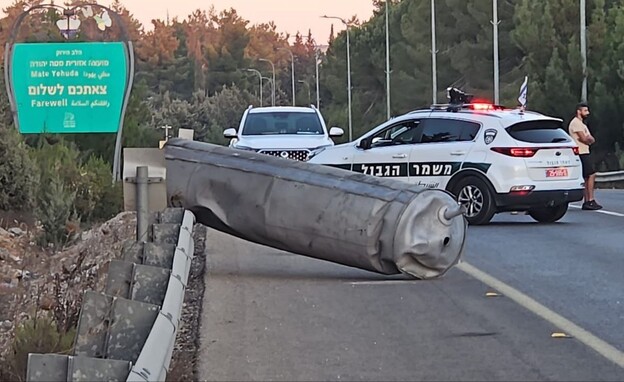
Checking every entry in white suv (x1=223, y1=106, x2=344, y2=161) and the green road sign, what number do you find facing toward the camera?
2

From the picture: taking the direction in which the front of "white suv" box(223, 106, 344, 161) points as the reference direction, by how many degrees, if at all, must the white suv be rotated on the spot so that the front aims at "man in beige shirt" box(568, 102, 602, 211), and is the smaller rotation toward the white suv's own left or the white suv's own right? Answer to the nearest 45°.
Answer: approximately 45° to the white suv's own left

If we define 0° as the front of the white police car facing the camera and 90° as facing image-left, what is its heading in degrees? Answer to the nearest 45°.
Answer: approximately 135°

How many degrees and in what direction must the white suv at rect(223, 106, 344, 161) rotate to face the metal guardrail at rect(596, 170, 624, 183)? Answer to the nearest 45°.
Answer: approximately 135° to its left

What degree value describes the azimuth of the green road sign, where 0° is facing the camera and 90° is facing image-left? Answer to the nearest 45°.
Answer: approximately 0°

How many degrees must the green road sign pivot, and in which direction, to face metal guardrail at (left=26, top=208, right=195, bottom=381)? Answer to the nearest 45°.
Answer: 0° — it already faces it

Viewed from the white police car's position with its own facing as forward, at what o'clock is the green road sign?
The green road sign is roughly at 12 o'clock from the white police car.

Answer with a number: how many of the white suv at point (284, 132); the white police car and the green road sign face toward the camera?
2

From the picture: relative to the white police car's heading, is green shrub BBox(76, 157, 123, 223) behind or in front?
in front

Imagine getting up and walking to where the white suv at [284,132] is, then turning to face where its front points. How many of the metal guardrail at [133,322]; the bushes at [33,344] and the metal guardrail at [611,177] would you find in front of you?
2

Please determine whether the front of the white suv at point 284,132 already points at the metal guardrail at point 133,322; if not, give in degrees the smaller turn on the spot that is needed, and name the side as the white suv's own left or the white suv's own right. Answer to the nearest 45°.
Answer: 0° — it already faces it

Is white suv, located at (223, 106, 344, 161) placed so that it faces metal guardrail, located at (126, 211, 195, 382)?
yes

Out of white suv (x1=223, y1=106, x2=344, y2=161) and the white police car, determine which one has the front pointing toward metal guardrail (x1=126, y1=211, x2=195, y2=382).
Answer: the white suv
